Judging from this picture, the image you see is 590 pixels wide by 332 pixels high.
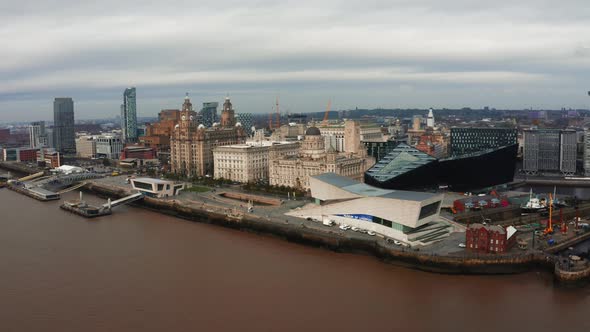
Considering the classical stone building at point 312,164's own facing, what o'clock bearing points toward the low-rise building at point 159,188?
The low-rise building is roughly at 1 o'clock from the classical stone building.

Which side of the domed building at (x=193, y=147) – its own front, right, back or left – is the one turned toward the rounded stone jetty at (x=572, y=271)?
left

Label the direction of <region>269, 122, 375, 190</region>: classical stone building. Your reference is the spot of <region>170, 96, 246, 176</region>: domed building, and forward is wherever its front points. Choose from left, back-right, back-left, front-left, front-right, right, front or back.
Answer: left

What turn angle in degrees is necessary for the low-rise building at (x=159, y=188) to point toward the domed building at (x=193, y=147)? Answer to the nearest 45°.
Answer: approximately 135° to its right

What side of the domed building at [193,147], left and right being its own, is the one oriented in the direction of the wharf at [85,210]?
front

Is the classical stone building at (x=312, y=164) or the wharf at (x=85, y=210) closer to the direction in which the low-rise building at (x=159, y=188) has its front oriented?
the wharf

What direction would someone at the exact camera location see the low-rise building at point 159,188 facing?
facing the viewer and to the left of the viewer

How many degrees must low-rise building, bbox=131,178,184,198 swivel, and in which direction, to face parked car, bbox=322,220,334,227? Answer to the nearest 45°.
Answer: approximately 90° to its left

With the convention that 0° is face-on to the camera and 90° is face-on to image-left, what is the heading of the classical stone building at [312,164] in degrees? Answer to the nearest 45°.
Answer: approximately 45°

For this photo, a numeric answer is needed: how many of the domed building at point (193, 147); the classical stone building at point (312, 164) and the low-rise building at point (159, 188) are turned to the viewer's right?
0

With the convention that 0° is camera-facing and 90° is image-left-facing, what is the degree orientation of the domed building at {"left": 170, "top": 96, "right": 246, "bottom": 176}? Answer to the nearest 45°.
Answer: approximately 45°

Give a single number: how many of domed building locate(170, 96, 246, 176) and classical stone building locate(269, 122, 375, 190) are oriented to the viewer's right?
0

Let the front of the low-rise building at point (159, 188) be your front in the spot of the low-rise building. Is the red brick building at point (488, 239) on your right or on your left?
on your left
